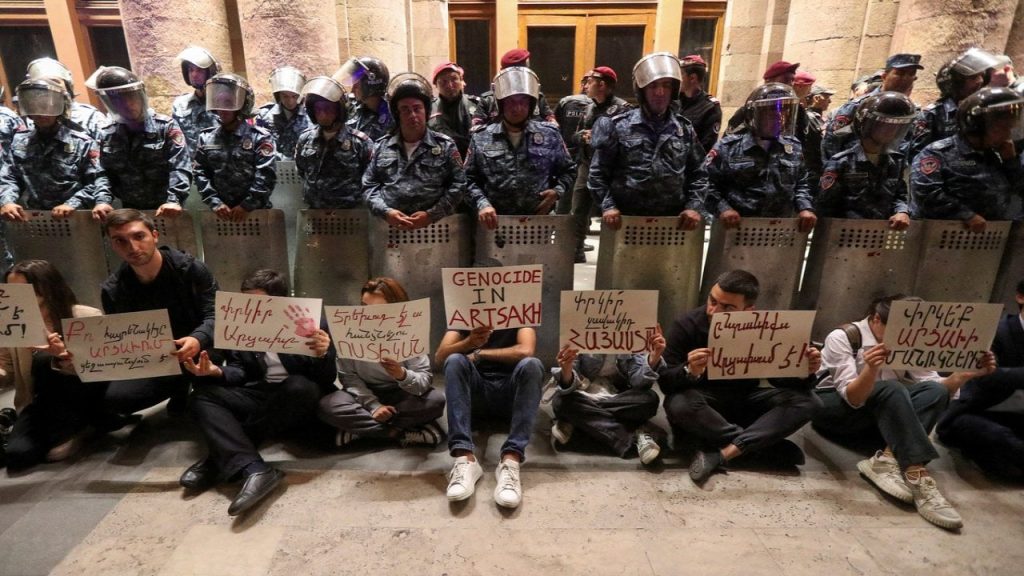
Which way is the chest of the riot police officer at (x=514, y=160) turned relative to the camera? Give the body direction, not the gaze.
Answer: toward the camera

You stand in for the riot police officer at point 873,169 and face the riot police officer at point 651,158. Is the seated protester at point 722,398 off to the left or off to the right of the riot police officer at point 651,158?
left

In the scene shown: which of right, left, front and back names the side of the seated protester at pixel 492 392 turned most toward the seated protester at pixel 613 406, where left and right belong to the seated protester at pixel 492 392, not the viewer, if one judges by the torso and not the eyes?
left

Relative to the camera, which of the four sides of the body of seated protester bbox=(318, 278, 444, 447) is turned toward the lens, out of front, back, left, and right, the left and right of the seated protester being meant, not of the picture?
front

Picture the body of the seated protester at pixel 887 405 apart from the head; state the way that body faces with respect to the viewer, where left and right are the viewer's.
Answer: facing the viewer and to the right of the viewer

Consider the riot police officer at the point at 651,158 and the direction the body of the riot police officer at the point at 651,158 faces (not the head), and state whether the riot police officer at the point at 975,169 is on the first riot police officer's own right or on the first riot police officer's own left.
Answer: on the first riot police officer's own left

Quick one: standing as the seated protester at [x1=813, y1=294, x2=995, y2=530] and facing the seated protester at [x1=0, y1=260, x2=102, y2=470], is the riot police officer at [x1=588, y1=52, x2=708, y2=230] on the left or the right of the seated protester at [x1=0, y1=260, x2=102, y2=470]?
right

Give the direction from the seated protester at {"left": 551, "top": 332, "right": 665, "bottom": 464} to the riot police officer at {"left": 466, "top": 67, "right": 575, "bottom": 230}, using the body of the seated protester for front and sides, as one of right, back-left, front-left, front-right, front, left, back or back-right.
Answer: back-right

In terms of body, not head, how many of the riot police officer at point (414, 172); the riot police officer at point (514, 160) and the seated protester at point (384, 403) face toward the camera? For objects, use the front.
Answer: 3

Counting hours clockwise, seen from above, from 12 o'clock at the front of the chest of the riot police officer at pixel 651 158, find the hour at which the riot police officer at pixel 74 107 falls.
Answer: the riot police officer at pixel 74 107 is roughly at 3 o'clock from the riot police officer at pixel 651 158.

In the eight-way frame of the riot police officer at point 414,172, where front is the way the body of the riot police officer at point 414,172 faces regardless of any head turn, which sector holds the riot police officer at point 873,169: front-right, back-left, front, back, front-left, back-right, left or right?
left
